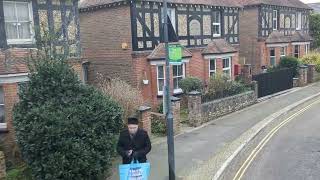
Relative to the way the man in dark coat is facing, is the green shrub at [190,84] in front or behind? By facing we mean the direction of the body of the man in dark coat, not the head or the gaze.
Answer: behind

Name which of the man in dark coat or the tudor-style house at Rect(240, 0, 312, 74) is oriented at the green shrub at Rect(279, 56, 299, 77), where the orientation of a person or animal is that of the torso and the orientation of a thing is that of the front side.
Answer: the tudor-style house

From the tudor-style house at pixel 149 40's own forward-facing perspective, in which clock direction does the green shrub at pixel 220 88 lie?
The green shrub is roughly at 11 o'clock from the tudor-style house.

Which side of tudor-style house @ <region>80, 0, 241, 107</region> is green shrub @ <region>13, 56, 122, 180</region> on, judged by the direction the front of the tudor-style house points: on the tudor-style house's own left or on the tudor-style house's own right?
on the tudor-style house's own right

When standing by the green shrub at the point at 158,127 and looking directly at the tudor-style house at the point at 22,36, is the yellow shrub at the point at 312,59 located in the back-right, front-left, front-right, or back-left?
back-right

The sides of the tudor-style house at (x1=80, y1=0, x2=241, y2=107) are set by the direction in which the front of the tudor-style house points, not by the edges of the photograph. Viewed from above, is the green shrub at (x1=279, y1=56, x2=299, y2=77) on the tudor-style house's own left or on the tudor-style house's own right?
on the tudor-style house's own left

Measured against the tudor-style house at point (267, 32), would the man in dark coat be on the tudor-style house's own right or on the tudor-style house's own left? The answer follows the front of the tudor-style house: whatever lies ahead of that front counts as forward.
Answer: on the tudor-style house's own right

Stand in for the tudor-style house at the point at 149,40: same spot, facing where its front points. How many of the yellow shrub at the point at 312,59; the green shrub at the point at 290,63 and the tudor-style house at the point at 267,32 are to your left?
3

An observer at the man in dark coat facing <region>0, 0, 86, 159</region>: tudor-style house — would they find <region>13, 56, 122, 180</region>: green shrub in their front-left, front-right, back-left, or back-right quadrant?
front-left

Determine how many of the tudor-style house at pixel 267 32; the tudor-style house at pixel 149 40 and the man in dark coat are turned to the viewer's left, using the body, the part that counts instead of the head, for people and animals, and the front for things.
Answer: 0

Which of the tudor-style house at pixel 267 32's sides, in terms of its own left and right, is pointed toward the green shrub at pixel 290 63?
front

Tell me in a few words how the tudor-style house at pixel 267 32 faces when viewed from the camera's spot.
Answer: facing the viewer and to the right of the viewer

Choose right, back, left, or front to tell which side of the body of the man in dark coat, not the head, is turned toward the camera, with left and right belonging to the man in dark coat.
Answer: front
